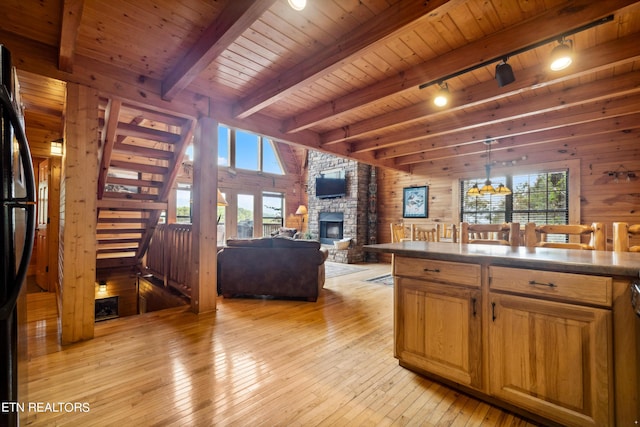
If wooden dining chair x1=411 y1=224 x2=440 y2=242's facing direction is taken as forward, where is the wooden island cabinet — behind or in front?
behind

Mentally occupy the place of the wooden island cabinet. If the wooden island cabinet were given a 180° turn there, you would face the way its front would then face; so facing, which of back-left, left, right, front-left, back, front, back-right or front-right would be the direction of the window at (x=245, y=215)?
left

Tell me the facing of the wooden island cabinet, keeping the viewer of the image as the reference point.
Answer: facing the viewer and to the left of the viewer

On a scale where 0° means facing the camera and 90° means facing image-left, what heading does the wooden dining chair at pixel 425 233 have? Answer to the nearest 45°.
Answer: approximately 180°

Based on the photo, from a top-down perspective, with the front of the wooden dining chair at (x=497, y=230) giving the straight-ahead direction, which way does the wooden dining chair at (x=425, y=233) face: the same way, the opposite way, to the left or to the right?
the same way

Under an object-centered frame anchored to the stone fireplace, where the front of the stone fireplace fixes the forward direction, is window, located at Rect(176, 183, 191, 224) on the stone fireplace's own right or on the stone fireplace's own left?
on the stone fireplace's own right

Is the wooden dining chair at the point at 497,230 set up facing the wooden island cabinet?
no

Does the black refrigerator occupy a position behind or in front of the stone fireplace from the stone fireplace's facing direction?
in front

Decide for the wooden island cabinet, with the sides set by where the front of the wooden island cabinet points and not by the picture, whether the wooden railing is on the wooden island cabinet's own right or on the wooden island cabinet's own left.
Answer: on the wooden island cabinet's own right

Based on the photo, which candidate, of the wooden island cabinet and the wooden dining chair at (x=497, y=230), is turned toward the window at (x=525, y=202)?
the wooden dining chair

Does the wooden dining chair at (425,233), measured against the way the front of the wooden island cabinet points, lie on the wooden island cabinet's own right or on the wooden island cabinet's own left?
on the wooden island cabinet's own right

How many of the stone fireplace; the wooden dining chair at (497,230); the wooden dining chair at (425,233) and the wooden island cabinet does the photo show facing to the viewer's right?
0

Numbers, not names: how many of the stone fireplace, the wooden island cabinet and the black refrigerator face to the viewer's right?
1

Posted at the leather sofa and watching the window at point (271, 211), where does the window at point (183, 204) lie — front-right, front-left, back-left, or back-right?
front-left

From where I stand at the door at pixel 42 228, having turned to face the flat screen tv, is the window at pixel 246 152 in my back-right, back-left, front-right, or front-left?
front-left

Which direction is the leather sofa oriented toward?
away from the camera

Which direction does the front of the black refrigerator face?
to the viewer's right

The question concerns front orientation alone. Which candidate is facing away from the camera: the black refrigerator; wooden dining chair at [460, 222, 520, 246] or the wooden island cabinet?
the wooden dining chair

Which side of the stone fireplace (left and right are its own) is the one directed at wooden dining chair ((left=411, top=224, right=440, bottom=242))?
left

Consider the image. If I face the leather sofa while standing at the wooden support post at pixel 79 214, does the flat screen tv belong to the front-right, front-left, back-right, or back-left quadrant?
front-left

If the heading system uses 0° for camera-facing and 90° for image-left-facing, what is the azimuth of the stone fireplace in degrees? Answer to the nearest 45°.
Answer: approximately 45°

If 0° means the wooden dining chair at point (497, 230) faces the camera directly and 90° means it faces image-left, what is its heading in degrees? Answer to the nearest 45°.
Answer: approximately 180°
